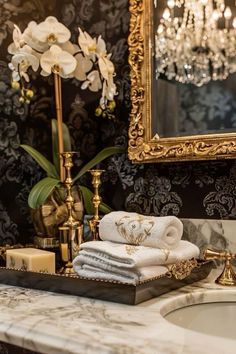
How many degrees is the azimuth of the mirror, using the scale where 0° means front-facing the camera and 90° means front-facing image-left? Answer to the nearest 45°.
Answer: approximately 0°
